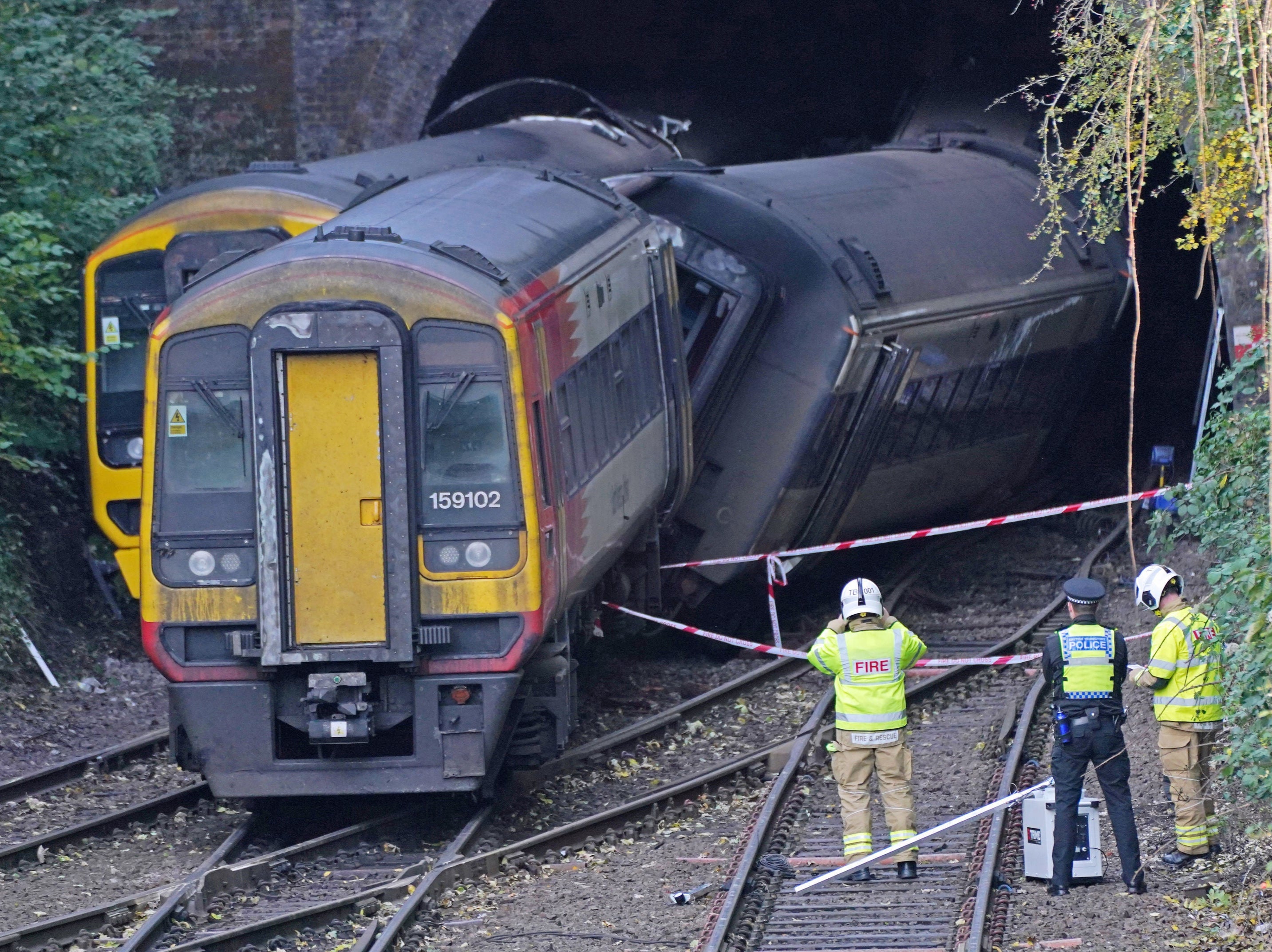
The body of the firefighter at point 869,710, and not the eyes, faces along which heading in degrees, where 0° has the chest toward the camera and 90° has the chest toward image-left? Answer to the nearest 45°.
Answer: approximately 180°

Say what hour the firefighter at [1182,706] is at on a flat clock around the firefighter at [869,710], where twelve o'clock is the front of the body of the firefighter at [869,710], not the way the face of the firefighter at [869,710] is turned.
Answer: the firefighter at [1182,706] is roughly at 3 o'clock from the firefighter at [869,710].

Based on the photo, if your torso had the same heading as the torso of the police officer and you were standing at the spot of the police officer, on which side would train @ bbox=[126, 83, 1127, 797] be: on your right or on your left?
on your left

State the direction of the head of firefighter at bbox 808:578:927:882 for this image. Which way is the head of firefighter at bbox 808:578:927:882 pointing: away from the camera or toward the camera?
away from the camera

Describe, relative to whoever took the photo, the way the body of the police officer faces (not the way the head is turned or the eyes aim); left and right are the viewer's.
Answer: facing away from the viewer

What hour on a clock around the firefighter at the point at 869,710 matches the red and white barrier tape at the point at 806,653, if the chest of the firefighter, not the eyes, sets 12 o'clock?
The red and white barrier tape is roughly at 12 o'clock from the firefighter.

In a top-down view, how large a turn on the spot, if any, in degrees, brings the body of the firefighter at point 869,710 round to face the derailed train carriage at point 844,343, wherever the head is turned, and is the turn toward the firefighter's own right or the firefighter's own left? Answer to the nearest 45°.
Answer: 0° — they already face it

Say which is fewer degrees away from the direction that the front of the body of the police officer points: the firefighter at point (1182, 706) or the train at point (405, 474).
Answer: the firefighter
